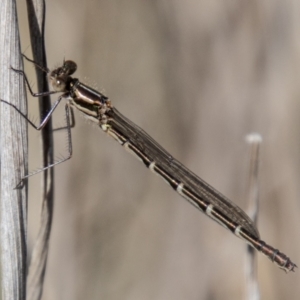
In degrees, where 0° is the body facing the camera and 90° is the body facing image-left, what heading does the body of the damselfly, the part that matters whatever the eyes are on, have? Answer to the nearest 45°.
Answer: approximately 90°
